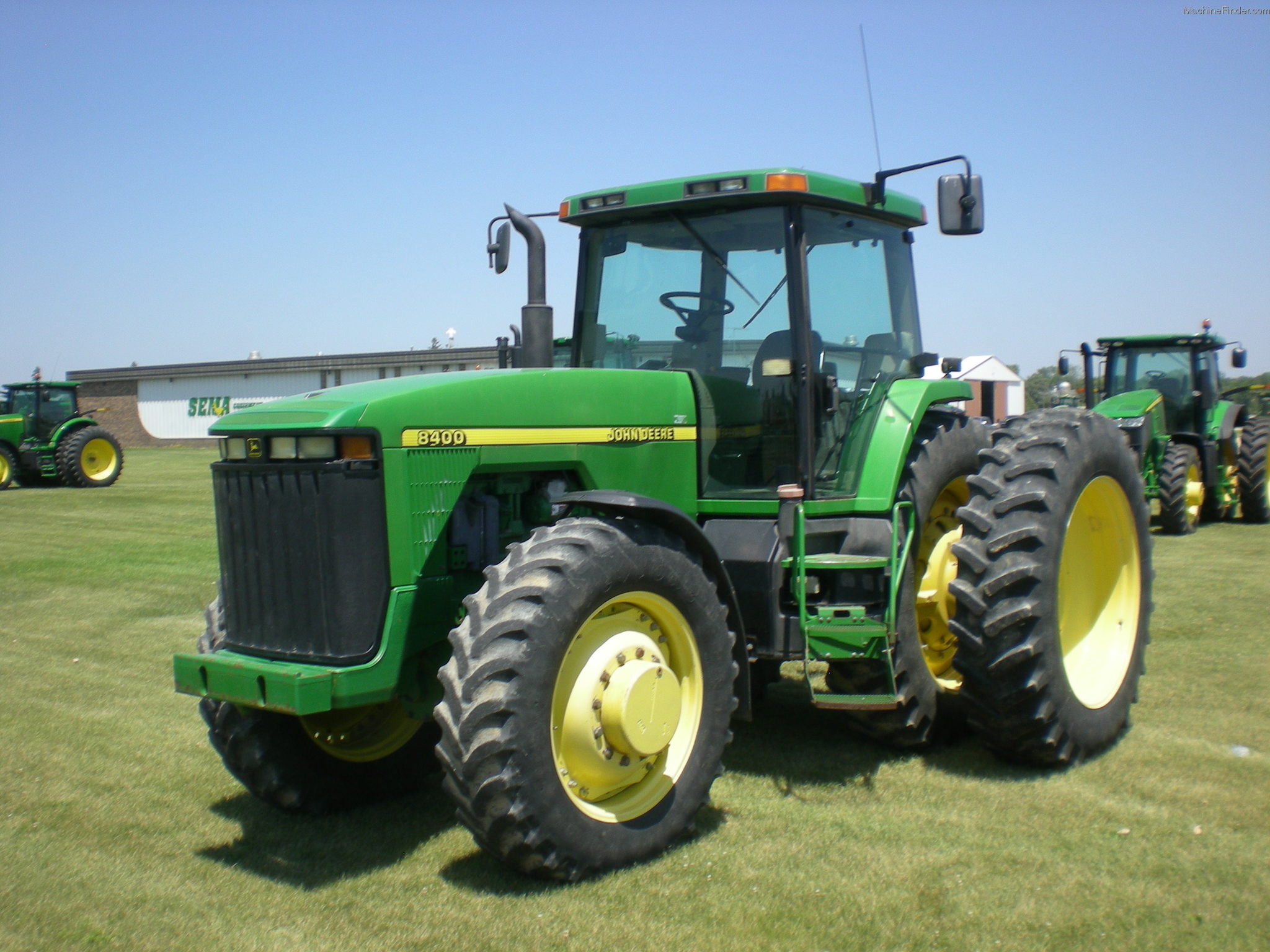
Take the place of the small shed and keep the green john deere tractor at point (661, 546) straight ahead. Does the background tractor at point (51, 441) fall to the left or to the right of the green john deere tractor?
right

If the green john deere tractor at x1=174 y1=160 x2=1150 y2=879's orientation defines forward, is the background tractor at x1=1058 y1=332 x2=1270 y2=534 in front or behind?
behind

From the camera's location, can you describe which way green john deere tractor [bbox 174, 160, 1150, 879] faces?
facing the viewer and to the left of the viewer

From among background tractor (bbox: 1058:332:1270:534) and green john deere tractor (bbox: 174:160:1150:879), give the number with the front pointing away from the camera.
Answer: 0

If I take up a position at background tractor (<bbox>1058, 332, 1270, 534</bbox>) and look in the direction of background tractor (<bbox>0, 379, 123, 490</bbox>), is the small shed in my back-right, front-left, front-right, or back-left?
front-right

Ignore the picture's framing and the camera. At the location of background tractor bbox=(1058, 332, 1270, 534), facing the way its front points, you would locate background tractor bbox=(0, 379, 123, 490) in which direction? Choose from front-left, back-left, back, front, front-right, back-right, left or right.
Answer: front-right

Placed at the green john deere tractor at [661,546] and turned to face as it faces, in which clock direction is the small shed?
The small shed is roughly at 5 o'clock from the green john deere tractor.

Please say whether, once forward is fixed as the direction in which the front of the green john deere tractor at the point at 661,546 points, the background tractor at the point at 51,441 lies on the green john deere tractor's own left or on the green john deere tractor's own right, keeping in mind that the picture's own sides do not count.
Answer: on the green john deere tractor's own right

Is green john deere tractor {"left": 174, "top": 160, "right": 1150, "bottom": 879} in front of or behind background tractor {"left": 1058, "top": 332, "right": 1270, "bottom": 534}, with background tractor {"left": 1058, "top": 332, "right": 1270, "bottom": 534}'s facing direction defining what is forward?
in front

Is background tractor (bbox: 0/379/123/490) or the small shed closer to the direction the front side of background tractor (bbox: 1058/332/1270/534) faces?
the background tractor
